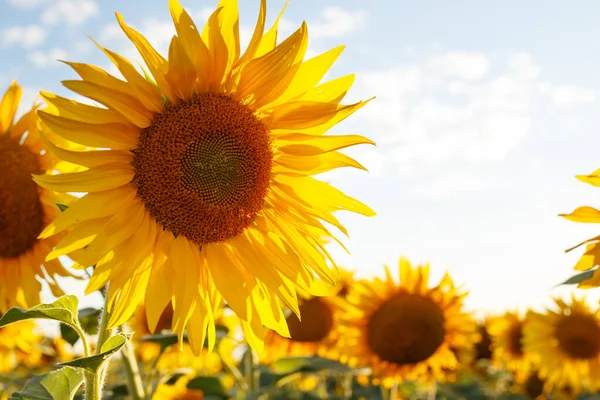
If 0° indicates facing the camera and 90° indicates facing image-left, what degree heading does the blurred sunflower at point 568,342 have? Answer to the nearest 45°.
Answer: approximately 0°

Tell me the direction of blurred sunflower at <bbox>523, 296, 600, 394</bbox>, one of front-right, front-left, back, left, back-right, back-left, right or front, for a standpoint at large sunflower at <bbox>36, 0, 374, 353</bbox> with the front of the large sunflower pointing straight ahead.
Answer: back-left

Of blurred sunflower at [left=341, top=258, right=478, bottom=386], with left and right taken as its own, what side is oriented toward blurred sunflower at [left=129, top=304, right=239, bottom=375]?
right

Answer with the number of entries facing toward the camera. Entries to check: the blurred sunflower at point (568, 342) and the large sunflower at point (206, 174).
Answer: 2

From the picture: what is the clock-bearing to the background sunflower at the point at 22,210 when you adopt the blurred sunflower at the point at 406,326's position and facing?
The background sunflower is roughly at 1 o'clock from the blurred sunflower.

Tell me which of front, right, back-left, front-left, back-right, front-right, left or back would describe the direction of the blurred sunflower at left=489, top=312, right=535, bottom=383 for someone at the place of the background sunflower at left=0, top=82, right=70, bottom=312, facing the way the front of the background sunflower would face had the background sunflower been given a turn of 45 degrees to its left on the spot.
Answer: left

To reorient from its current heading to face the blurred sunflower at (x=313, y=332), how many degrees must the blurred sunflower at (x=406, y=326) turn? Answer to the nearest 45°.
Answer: approximately 135° to its right
